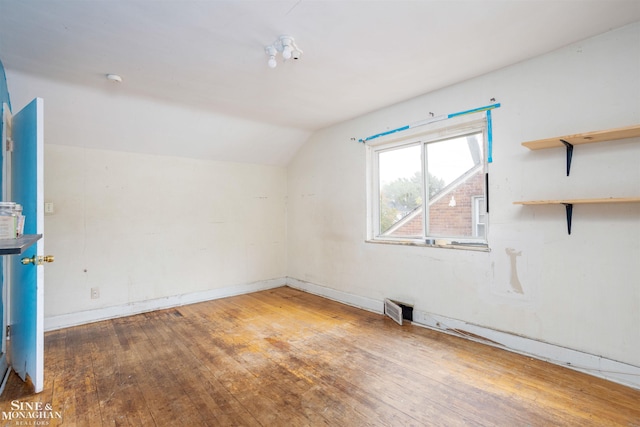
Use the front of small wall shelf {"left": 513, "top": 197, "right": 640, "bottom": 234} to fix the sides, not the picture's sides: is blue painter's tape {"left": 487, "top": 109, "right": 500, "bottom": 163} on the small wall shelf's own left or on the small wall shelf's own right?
on the small wall shelf's own right

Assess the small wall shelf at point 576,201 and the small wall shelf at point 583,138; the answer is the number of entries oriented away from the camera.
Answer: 0

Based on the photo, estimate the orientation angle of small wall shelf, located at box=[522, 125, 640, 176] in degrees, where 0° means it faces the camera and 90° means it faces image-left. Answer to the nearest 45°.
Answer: approximately 45°

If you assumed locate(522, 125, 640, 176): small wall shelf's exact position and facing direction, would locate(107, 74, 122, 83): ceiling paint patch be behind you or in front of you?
in front

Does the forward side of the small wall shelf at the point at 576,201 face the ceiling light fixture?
yes

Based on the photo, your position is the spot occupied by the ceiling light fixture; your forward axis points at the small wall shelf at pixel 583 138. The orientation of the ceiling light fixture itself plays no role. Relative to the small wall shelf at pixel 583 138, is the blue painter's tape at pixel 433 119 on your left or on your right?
left

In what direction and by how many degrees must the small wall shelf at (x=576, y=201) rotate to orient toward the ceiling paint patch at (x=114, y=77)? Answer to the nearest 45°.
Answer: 0° — it already faces it

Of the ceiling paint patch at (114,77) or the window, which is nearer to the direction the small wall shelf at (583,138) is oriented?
the ceiling paint patch

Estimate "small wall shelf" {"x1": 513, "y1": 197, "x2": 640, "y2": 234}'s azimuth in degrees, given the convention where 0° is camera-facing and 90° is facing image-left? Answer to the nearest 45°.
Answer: approximately 45°
